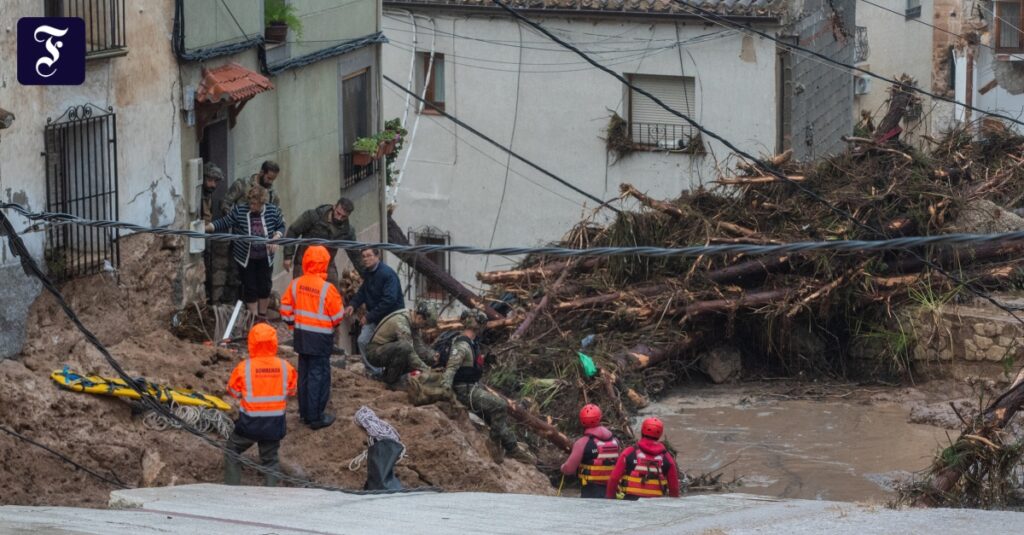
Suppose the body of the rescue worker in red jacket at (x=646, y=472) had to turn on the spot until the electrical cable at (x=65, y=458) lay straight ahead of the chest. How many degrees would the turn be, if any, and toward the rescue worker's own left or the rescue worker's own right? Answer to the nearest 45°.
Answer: approximately 90° to the rescue worker's own left

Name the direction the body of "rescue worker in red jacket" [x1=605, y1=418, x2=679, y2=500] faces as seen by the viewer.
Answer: away from the camera

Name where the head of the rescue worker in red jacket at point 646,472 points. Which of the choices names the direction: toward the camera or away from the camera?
away from the camera

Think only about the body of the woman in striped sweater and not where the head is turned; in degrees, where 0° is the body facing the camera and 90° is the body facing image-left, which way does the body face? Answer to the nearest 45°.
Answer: approximately 0°

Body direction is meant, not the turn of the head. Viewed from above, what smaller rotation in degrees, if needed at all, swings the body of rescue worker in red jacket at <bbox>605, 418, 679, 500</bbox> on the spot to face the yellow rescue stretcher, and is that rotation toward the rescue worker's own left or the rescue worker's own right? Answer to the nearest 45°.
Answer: approximately 90° to the rescue worker's own left

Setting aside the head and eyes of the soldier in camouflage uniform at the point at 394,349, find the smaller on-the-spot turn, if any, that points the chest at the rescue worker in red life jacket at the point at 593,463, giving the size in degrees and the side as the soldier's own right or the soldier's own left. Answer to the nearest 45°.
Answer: approximately 45° to the soldier's own right

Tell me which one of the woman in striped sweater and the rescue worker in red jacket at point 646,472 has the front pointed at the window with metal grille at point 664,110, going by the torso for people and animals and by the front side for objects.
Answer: the rescue worker in red jacket

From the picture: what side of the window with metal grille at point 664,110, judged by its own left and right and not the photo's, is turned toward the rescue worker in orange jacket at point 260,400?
front

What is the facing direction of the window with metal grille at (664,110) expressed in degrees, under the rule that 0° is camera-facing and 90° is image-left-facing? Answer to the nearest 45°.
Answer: approximately 0°

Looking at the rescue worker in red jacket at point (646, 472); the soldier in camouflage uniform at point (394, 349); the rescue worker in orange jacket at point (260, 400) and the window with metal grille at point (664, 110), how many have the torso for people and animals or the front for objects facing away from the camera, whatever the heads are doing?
2

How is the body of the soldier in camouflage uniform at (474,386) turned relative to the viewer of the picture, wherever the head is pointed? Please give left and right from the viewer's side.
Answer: facing to the right of the viewer

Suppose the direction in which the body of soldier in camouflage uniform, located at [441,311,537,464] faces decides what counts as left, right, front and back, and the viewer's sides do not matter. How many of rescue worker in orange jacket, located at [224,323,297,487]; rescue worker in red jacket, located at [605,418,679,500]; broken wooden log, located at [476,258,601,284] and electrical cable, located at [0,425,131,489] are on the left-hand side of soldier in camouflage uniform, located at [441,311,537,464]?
1

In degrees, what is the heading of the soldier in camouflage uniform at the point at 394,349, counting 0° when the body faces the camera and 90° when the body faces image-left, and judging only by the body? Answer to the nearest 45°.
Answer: approximately 270°

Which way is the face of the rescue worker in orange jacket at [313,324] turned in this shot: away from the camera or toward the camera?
away from the camera

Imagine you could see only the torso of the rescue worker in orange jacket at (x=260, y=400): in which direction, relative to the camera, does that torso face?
away from the camera

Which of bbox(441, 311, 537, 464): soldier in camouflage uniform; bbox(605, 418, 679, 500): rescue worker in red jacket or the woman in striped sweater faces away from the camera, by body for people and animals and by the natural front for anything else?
the rescue worker in red jacket

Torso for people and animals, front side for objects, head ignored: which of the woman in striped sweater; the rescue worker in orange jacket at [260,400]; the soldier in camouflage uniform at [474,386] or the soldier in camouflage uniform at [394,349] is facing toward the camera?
the woman in striped sweater
